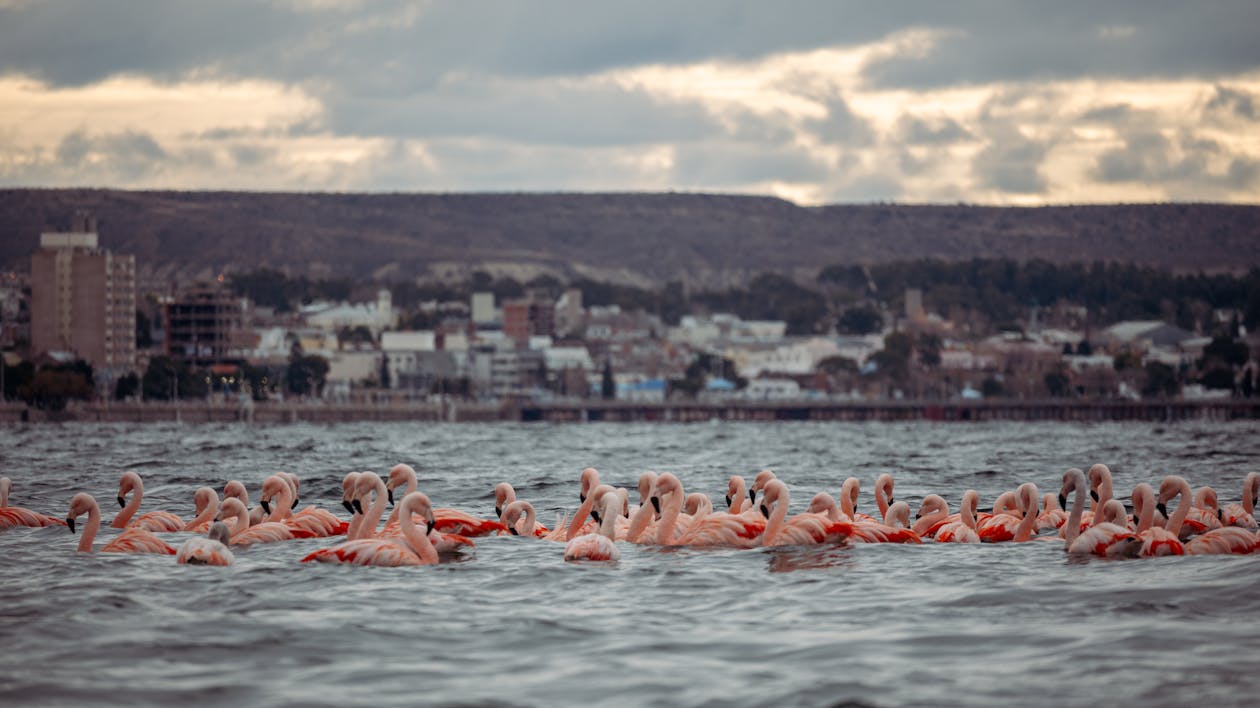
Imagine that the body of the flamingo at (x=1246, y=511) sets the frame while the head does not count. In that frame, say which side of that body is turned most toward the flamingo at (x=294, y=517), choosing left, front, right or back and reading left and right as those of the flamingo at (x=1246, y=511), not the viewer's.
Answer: back

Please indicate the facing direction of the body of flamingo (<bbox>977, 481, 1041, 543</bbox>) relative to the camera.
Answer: to the viewer's right

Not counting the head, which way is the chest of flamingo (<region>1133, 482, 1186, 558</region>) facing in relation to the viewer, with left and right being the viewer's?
facing to the left of the viewer

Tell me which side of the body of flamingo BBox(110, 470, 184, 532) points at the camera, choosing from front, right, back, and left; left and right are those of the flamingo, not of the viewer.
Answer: left

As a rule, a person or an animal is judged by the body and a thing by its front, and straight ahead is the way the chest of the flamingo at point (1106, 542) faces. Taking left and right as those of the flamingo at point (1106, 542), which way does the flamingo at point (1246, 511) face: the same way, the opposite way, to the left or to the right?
the opposite way

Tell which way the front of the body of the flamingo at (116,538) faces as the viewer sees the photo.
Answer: to the viewer's left

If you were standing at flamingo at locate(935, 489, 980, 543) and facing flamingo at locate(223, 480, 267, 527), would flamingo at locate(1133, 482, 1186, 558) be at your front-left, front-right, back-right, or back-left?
back-left

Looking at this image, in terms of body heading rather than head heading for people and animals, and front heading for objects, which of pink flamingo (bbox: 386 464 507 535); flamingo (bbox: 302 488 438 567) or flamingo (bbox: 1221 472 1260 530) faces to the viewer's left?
the pink flamingo

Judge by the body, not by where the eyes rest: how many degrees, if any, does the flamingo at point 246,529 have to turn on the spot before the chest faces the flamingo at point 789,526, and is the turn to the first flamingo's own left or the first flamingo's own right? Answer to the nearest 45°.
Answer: approximately 180°

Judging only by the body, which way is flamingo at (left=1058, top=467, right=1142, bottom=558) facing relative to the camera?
to the viewer's left

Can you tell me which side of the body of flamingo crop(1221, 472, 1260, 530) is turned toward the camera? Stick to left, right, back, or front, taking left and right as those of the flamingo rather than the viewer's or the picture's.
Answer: right

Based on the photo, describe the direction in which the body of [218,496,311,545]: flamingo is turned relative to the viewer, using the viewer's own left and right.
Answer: facing to the left of the viewer

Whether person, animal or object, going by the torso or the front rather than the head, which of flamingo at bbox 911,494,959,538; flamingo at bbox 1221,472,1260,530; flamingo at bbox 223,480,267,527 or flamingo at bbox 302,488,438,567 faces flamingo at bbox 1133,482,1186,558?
flamingo at bbox 302,488,438,567
